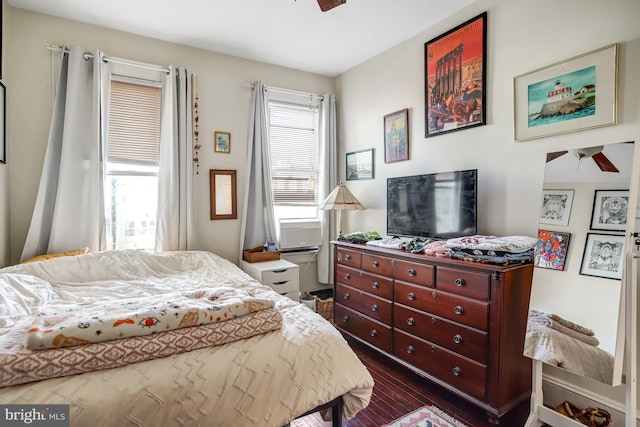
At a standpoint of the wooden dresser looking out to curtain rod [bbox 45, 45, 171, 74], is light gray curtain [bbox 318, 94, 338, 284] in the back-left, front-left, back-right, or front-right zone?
front-right

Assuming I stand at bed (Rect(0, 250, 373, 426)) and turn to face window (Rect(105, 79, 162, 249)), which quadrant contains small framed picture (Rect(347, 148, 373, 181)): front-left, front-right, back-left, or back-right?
front-right

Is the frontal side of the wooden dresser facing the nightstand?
no

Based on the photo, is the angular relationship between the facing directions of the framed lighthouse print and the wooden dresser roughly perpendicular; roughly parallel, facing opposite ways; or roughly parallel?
roughly parallel

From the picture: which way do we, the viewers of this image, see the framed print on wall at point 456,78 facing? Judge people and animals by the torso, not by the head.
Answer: facing the viewer and to the left of the viewer

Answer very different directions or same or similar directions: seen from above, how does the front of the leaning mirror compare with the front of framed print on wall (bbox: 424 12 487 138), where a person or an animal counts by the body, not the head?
same or similar directions

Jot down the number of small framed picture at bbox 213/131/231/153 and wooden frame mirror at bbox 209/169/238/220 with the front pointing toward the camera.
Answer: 2

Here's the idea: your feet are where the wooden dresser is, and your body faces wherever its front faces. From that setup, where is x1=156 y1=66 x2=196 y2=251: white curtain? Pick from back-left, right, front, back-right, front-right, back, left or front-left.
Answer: front-right

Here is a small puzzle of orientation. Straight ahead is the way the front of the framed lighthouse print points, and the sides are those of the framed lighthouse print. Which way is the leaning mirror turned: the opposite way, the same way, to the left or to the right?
the same way

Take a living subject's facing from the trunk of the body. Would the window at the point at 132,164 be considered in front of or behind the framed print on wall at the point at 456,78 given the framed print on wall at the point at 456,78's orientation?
in front

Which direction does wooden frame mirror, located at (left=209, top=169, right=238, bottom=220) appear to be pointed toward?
toward the camera

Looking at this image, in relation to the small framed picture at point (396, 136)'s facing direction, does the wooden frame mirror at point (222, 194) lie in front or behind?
in front
